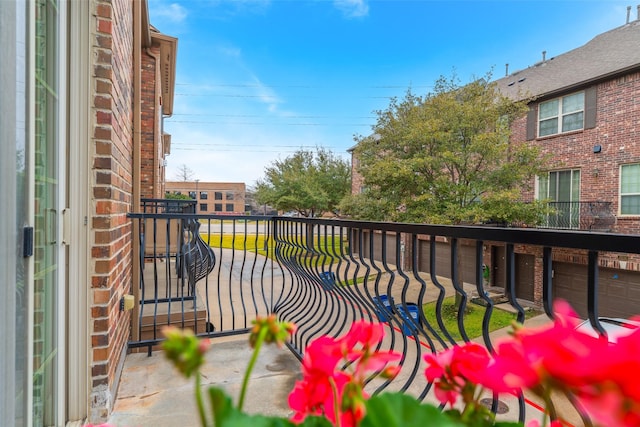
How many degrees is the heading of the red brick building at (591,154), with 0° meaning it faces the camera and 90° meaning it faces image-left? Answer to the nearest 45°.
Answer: approximately 45°

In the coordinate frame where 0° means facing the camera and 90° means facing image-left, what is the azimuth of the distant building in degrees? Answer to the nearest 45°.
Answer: approximately 0°

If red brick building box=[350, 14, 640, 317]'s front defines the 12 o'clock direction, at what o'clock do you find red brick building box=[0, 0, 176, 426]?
red brick building box=[0, 0, 176, 426] is roughly at 11 o'clock from red brick building box=[350, 14, 640, 317].

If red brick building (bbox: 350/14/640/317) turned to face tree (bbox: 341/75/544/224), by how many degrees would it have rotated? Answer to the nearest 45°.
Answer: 0° — it already faces it

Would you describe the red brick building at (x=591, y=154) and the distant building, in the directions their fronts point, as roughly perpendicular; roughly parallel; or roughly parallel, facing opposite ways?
roughly perpendicular

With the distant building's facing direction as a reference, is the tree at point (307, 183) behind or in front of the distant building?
in front

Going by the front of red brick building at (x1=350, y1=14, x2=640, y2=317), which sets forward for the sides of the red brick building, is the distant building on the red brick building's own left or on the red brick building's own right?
on the red brick building's own right

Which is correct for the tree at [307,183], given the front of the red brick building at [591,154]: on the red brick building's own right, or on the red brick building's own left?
on the red brick building's own right

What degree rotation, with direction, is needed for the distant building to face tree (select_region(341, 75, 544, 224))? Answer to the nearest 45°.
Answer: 0° — it already faces it
